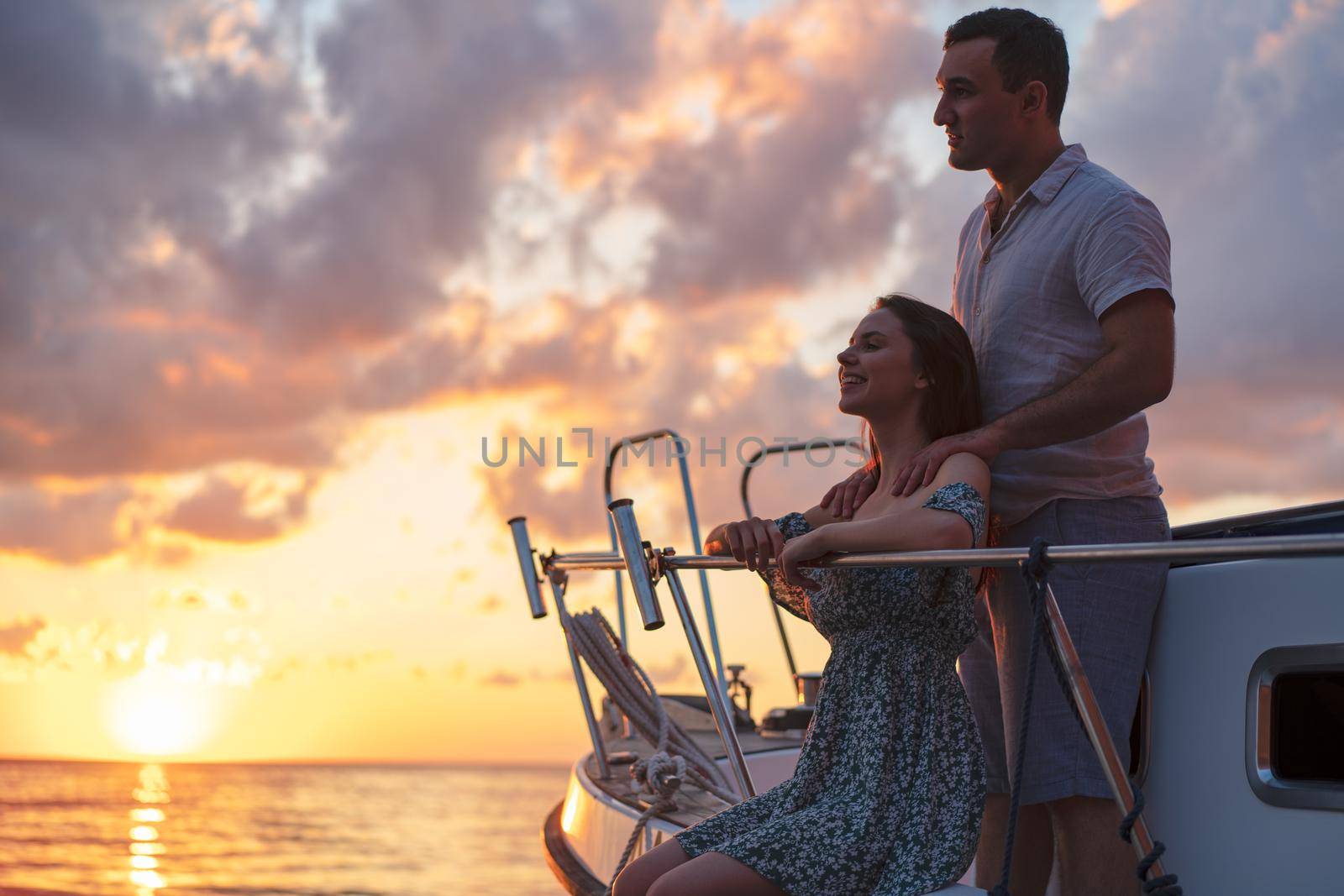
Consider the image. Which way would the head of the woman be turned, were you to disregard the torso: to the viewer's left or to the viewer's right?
to the viewer's left

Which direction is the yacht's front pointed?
to the viewer's left

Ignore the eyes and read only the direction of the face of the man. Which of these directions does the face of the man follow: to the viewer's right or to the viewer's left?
to the viewer's left
